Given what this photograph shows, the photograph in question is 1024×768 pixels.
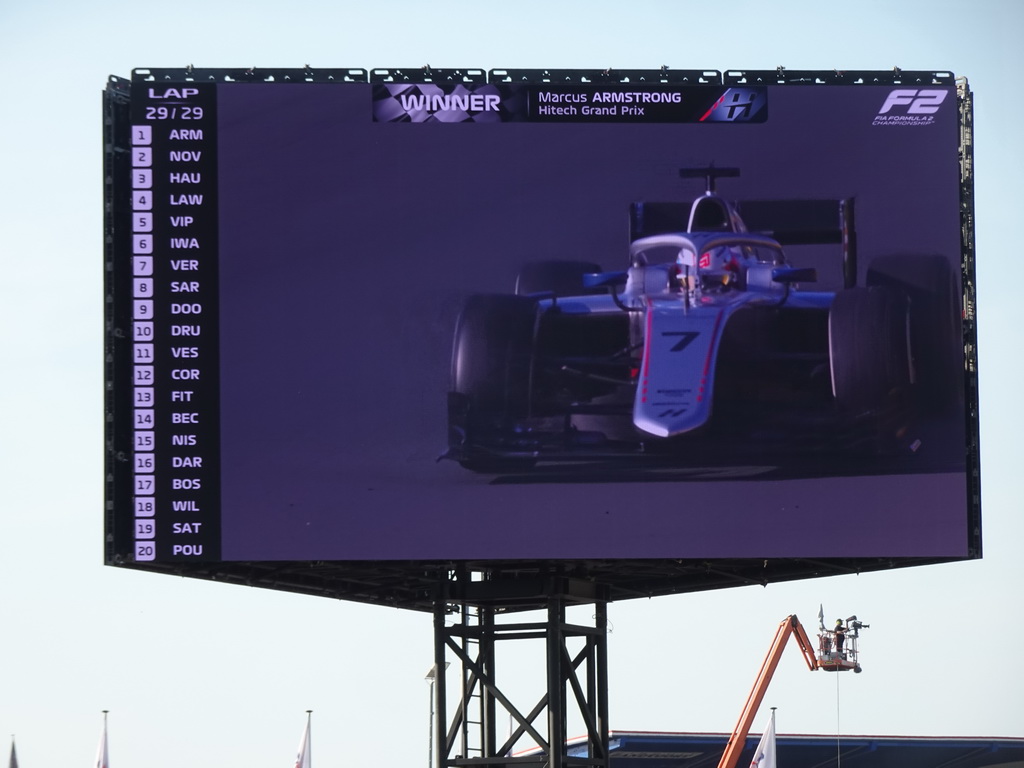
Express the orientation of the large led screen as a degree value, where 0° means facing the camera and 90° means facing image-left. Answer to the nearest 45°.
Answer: approximately 0°
